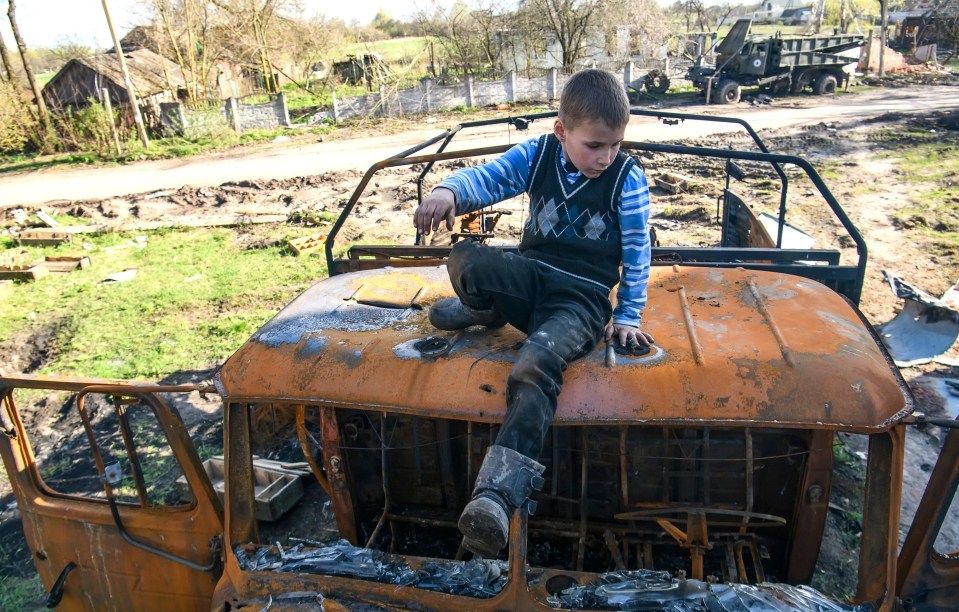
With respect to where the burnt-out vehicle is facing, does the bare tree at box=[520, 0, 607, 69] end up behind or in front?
behind

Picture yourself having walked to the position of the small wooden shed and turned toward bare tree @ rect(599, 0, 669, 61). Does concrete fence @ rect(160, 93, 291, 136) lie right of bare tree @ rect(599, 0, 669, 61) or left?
right

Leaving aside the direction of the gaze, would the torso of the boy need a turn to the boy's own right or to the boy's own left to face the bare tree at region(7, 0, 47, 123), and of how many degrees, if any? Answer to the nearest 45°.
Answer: approximately 135° to the boy's own right

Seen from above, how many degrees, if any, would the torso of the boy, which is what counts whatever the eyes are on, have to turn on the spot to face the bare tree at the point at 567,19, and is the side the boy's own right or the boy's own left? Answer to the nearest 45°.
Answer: approximately 180°

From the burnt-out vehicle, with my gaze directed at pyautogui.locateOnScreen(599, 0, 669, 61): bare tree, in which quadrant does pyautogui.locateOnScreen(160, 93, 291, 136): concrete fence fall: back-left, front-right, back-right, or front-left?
front-left

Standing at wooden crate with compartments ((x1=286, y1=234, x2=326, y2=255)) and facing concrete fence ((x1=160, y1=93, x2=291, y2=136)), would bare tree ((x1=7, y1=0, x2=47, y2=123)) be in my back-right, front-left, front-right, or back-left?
front-left

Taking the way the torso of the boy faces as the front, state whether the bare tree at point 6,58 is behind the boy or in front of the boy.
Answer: behind

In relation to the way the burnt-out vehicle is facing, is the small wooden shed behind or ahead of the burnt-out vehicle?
behind

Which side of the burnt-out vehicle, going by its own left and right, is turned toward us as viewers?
front

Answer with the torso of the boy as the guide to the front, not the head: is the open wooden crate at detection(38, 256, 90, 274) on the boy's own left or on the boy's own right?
on the boy's own right

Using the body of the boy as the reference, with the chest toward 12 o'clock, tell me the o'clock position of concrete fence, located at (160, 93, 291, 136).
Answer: The concrete fence is roughly at 5 o'clock from the boy.

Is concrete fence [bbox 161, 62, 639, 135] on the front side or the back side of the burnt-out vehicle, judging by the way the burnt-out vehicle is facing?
on the back side

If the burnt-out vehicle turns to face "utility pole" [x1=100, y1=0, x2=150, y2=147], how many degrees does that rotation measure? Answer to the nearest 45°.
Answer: approximately 135° to its right

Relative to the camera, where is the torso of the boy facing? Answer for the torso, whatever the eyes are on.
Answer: toward the camera
